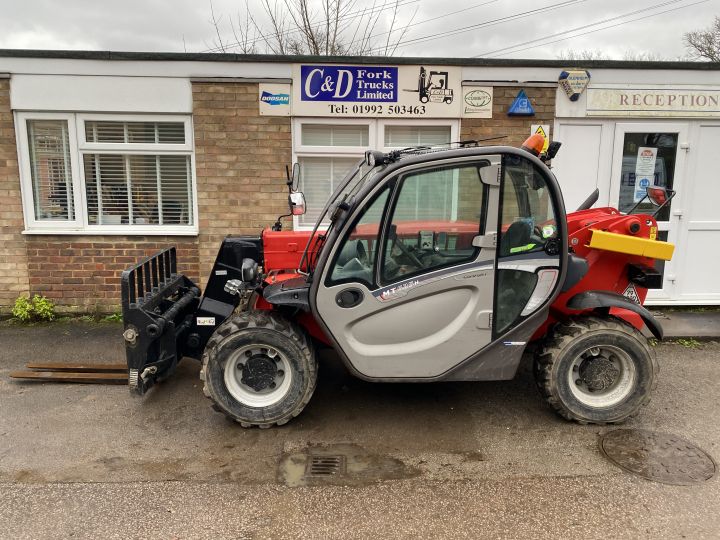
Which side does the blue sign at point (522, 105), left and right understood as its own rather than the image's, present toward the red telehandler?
front

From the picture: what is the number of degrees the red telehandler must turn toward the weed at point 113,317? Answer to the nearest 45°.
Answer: approximately 45° to its right

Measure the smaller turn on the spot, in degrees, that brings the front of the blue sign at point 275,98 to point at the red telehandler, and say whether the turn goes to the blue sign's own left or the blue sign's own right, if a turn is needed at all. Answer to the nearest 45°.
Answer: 0° — it already faces it

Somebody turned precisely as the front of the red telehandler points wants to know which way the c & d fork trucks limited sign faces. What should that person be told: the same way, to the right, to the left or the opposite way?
to the left

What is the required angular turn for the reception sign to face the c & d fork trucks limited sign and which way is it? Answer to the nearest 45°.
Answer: approximately 45° to its right

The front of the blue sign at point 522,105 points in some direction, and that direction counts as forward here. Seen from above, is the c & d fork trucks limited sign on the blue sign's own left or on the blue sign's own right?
on the blue sign's own right

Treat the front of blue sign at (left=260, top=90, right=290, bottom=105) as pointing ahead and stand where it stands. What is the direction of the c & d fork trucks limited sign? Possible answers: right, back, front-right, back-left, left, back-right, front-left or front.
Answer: left

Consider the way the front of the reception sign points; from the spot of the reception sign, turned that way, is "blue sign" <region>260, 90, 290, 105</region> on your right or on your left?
on your right

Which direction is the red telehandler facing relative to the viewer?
to the viewer's left

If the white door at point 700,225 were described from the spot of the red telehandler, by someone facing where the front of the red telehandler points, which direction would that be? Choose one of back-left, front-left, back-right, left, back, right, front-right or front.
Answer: back-right
